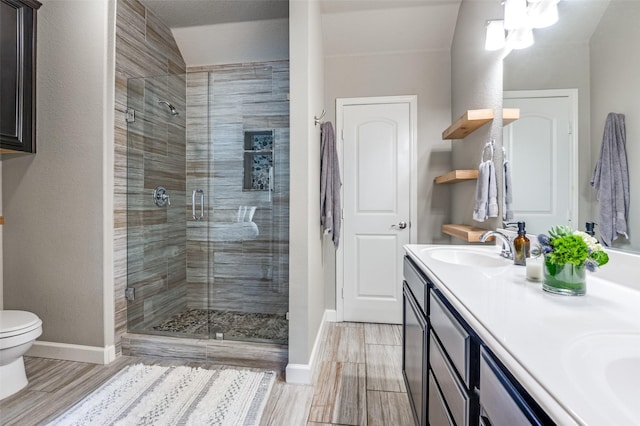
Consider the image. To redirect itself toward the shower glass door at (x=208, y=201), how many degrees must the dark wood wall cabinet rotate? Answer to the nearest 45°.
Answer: approximately 45° to its left

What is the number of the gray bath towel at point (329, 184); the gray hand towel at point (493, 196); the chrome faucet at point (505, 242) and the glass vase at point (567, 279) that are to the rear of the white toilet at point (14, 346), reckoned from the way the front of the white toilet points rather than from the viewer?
0

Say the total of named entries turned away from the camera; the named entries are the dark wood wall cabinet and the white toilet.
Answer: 0

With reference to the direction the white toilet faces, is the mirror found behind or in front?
in front

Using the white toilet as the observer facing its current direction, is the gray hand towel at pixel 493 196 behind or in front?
in front

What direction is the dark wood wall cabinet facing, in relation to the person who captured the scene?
facing the viewer and to the right of the viewer

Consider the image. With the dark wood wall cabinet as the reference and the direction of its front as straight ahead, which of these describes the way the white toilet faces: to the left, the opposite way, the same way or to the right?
the same way

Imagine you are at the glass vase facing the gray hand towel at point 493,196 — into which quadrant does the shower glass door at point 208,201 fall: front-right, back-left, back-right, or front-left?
front-left

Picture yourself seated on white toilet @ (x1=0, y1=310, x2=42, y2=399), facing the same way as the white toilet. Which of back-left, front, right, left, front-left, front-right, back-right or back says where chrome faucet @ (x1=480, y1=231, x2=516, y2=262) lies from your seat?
front

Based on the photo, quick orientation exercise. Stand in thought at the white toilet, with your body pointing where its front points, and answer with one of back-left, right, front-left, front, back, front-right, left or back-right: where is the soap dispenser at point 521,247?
front

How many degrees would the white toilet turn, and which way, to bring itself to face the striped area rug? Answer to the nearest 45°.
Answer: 0° — it already faces it
